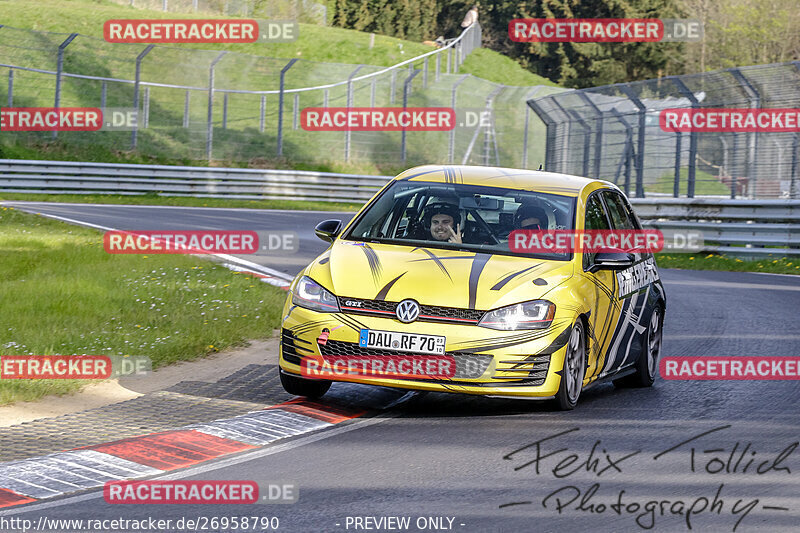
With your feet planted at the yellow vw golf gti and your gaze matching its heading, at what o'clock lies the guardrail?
The guardrail is roughly at 4 o'clock from the yellow vw golf gti.

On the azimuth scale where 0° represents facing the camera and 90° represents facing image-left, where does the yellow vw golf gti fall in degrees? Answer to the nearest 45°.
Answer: approximately 45°

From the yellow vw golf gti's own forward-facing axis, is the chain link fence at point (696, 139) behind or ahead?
behind

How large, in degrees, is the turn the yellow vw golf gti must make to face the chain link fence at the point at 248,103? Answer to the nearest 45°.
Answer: approximately 135° to its right
